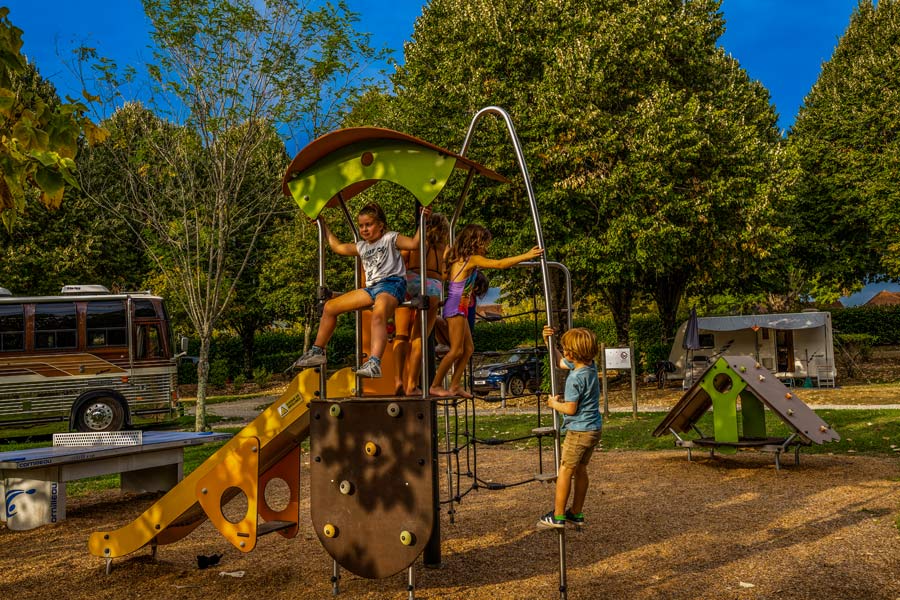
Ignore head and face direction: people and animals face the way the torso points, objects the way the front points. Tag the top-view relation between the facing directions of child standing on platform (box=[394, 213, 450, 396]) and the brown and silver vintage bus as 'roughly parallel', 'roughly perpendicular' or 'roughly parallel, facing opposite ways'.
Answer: roughly perpendicular

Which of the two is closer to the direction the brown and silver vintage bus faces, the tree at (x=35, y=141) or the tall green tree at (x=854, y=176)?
the tall green tree

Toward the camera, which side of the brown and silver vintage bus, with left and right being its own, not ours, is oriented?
right

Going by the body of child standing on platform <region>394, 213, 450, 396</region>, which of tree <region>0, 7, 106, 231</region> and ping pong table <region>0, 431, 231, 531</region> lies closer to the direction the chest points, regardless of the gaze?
the ping pong table

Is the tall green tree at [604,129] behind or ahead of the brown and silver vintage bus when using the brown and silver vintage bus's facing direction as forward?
ahead

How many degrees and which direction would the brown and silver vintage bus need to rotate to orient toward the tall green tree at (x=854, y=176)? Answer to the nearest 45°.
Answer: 0° — it already faces it

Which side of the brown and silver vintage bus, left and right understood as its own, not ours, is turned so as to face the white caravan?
front
